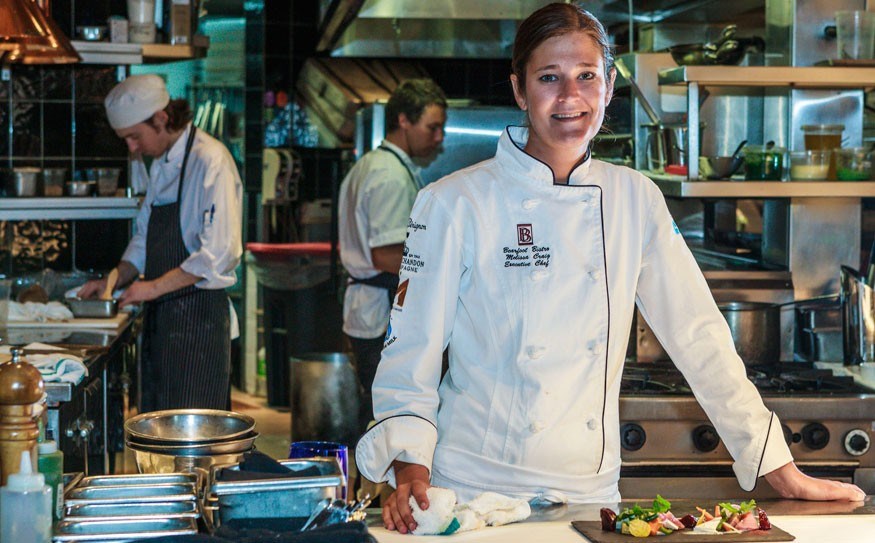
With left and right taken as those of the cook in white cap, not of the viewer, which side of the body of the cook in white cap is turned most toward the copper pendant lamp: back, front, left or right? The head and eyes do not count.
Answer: front

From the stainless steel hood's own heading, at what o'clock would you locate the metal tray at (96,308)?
The metal tray is roughly at 2 o'clock from the stainless steel hood.

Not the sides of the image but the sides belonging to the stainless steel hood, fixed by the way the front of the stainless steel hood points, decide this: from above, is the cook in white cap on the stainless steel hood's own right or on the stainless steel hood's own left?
on the stainless steel hood's own right

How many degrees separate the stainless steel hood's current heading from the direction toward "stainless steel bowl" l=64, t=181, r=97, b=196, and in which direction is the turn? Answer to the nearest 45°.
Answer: approximately 90° to its right

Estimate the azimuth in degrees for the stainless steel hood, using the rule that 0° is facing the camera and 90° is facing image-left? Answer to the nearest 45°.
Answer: approximately 0°

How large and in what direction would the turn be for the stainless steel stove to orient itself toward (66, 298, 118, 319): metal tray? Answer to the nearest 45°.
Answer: approximately 90° to its right
